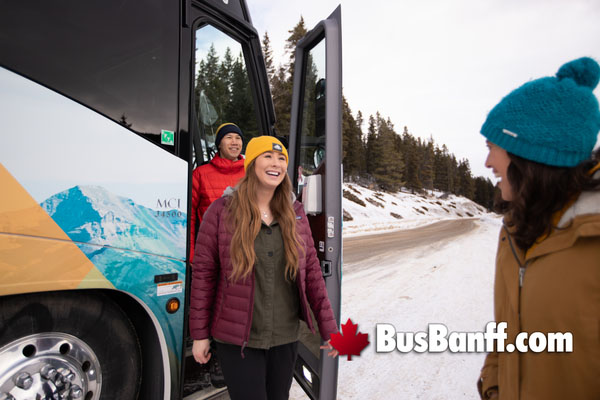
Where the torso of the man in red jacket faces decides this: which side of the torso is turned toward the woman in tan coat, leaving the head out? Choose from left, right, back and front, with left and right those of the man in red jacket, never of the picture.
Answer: front

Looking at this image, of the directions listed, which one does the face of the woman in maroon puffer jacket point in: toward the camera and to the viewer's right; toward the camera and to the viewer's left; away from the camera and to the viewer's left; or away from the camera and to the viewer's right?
toward the camera and to the viewer's right

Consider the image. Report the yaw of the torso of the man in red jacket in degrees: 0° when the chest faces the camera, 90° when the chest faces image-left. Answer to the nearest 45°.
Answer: approximately 315°

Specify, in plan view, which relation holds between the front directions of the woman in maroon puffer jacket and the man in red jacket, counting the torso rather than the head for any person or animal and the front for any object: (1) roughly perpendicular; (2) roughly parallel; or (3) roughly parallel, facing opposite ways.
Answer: roughly parallel

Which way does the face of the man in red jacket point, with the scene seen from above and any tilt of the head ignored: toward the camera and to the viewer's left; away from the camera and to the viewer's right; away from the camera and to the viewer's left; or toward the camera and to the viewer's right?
toward the camera and to the viewer's right

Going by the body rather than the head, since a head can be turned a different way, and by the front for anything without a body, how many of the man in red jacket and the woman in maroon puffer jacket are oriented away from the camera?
0

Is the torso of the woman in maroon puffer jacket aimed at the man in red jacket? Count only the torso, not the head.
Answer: no

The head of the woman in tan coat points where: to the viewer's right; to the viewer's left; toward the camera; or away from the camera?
to the viewer's left

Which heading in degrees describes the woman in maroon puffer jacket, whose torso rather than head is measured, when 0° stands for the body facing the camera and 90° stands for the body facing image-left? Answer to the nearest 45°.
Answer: approximately 315°

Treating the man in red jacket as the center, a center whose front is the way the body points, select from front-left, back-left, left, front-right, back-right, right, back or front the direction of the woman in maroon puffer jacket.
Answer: front-right
